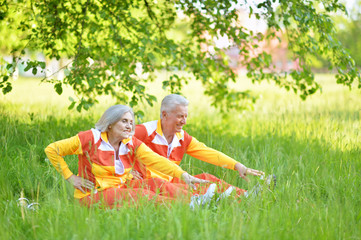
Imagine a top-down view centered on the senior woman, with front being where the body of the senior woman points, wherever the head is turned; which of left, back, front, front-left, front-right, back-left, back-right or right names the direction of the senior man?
left

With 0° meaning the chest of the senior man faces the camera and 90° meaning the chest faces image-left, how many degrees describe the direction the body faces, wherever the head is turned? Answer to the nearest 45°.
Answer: approximately 315°

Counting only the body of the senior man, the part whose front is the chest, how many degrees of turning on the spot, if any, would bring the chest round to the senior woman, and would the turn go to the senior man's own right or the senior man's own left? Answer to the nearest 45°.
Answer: approximately 90° to the senior man's own right

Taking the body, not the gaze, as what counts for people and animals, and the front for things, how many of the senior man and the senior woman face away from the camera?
0

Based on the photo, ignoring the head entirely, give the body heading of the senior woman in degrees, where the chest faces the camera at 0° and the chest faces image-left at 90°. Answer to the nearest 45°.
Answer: approximately 315°
